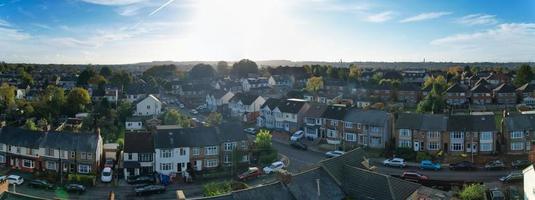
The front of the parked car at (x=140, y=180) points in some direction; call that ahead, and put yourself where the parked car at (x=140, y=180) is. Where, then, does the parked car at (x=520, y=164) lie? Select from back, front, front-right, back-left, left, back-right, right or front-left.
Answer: back

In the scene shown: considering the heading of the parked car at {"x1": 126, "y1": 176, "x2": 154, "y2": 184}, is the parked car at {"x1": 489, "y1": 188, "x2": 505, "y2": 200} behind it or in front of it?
behind

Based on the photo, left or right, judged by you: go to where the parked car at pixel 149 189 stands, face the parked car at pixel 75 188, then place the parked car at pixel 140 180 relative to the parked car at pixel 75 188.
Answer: right

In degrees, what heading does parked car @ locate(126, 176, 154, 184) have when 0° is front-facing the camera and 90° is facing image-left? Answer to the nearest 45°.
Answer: approximately 90°

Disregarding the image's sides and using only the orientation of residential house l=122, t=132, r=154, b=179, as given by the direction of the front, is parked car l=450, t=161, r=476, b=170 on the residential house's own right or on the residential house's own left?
on the residential house's own left

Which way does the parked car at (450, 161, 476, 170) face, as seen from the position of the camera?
facing to the left of the viewer

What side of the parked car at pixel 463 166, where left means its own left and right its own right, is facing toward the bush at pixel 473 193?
right

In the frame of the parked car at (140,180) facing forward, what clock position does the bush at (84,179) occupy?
The bush is roughly at 12 o'clock from the parked car.

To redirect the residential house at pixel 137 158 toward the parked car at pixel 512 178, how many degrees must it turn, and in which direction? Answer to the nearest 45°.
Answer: approximately 90° to its left

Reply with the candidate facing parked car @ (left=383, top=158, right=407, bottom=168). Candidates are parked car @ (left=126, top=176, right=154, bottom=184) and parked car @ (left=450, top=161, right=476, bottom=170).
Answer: parked car @ (left=450, top=161, right=476, bottom=170)

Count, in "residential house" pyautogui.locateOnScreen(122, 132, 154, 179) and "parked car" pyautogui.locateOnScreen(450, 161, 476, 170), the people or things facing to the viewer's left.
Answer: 1

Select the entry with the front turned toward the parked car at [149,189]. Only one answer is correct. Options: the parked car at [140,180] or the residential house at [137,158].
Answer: the residential house

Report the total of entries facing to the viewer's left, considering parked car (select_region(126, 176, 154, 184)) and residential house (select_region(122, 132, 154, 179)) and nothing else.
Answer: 1
